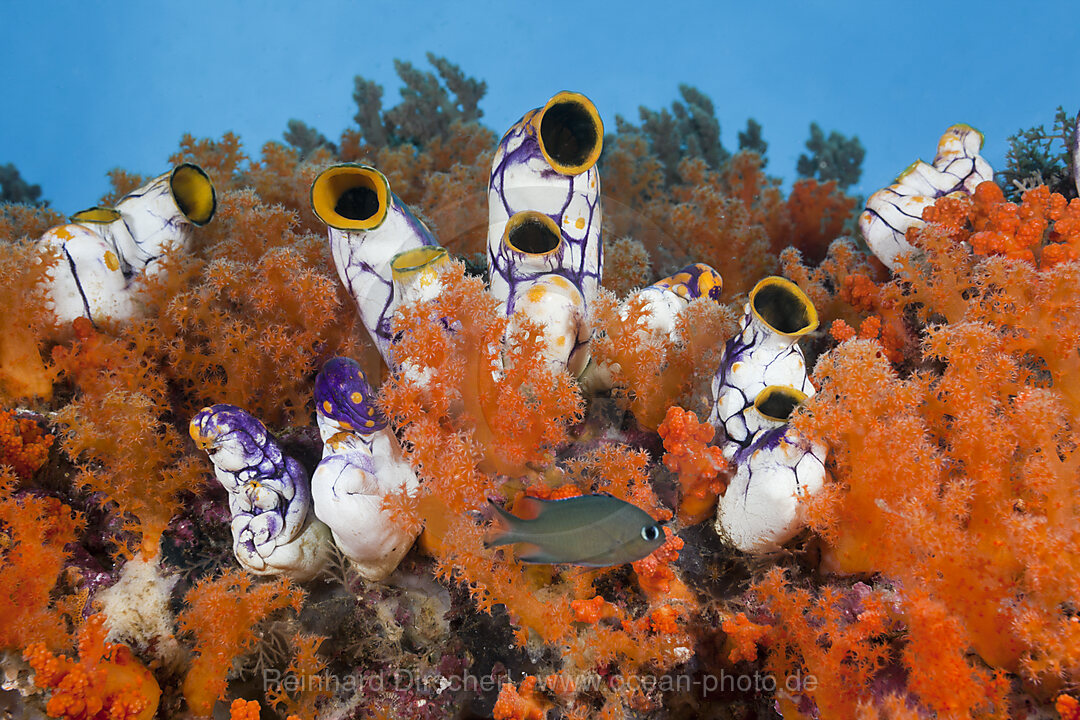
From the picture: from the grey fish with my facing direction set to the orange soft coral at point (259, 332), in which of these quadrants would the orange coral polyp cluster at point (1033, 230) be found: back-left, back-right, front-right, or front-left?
back-right

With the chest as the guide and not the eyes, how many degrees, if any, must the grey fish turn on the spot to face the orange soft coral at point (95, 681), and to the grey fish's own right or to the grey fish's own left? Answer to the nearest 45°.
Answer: approximately 180°

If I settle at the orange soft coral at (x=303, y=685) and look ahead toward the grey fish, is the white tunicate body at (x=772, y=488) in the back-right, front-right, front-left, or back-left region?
front-left

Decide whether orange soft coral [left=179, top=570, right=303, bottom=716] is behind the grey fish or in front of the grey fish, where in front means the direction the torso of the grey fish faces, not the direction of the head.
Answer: behind

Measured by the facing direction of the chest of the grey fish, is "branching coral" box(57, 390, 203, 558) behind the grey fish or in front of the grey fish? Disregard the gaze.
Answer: behind

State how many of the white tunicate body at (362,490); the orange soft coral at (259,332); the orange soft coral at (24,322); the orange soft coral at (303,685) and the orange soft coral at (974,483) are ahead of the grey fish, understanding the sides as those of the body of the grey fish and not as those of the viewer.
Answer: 1

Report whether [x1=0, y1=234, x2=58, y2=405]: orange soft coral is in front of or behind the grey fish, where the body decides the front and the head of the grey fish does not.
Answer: behind

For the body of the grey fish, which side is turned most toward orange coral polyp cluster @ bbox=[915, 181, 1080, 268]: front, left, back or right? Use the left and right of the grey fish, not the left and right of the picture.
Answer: front

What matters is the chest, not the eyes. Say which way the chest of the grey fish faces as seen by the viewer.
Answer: to the viewer's right

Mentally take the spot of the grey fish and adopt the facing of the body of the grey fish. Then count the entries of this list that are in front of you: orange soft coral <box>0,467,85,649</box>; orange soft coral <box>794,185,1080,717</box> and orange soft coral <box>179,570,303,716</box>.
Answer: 1
